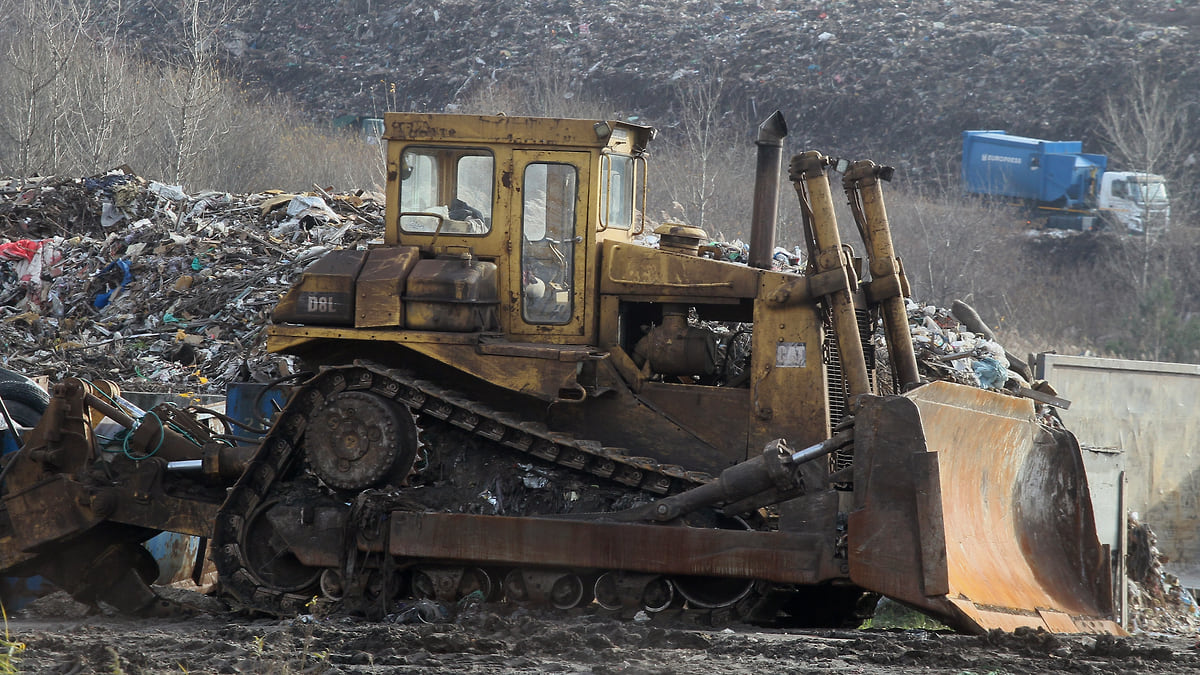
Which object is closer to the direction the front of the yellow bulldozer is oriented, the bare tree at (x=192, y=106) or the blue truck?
the blue truck

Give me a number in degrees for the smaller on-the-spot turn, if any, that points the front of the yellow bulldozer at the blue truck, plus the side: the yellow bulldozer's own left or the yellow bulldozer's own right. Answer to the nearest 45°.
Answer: approximately 45° to the yellow bulldozer's own left

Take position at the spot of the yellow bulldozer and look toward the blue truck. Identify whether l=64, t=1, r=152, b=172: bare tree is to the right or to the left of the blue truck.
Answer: left

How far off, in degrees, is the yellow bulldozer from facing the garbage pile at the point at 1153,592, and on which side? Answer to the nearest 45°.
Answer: approximately 45° to its left

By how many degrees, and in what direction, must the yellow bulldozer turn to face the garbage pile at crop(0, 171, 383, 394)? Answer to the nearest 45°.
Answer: approximately 135° to its left

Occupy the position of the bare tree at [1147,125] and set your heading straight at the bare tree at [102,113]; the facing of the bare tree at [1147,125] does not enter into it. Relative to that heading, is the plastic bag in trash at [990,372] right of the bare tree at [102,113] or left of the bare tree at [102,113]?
left

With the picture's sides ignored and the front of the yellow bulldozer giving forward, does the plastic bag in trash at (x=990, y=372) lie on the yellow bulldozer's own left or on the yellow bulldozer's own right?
on the yellow bulldozer's own left

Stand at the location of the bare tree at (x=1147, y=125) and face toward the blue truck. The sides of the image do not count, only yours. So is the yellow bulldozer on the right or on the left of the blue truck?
left

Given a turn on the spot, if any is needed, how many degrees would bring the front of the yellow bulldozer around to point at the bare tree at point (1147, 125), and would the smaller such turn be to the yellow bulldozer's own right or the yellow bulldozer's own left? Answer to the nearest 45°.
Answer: approximately 45° to the yellow bulldozer's own left

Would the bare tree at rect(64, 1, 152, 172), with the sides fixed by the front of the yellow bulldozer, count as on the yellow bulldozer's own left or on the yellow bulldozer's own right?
on the yellow bulldozer's own left

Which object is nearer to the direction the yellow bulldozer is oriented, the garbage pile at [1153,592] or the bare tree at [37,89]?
the garbage pile

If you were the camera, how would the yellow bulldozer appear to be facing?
facing to the right of the viewer

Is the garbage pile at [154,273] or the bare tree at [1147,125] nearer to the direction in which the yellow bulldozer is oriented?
the bare tree
